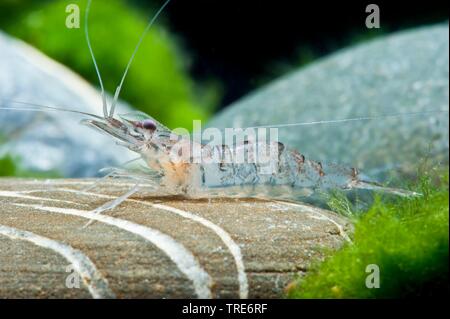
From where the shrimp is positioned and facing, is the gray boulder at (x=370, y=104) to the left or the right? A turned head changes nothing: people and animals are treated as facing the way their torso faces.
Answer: on its right

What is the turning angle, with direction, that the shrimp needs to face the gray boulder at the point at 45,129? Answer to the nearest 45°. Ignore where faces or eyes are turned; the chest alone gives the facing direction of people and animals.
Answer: approximately 45° to its right

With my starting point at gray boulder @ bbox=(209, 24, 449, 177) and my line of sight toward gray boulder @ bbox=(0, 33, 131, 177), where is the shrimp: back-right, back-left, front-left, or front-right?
front-left

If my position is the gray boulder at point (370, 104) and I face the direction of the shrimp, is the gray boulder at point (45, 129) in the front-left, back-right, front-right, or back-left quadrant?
front-right

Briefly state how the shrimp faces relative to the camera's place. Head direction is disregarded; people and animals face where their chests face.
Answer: facing to the left of the viewer

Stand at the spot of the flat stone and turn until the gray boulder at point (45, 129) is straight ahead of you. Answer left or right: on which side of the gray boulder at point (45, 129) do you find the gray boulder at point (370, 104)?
right
